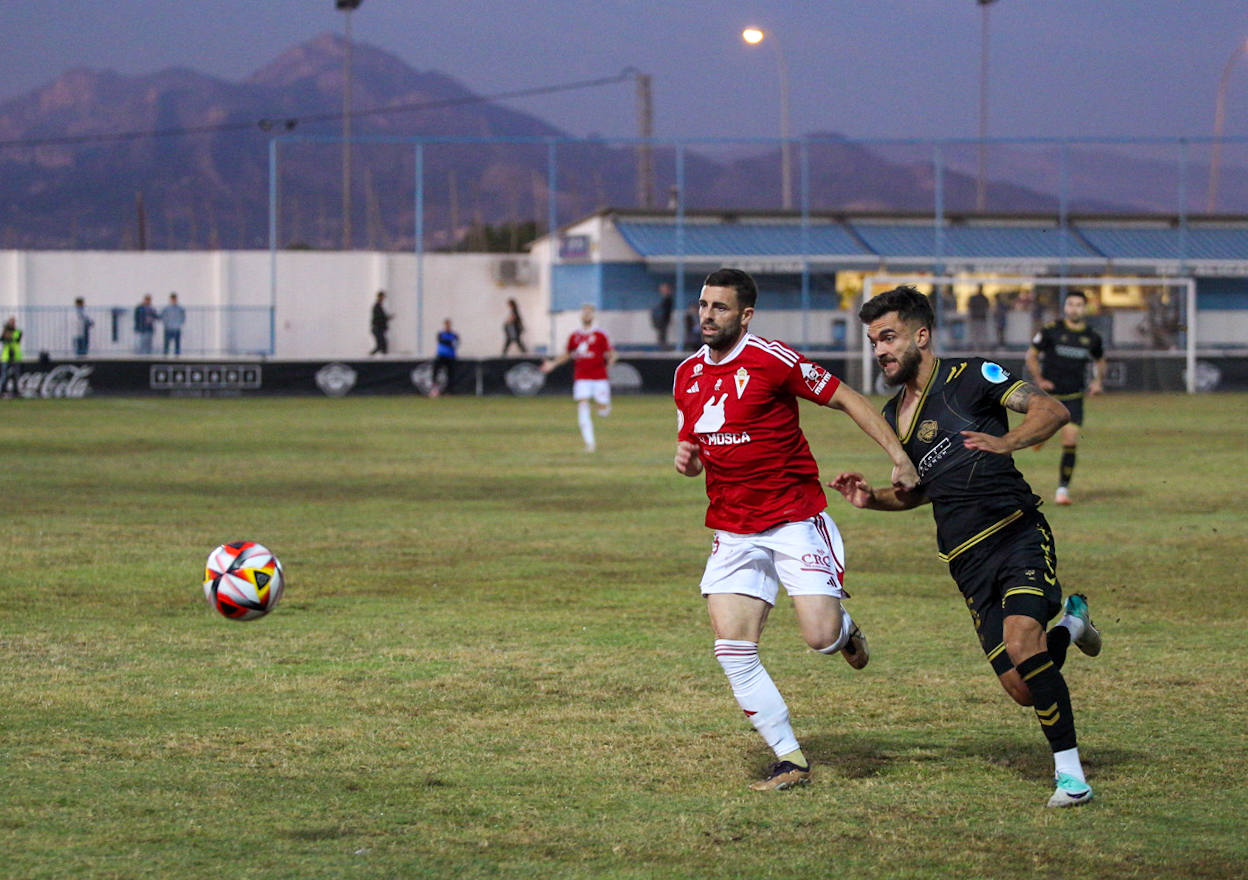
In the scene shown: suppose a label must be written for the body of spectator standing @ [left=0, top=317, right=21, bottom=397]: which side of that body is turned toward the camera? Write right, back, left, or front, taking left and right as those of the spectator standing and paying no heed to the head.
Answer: front

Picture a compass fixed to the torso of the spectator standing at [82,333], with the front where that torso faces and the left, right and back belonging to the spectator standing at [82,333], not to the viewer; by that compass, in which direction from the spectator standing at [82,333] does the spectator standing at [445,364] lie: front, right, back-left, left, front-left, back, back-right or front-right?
front-left

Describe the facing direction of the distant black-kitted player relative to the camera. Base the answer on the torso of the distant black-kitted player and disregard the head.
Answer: toward the camera

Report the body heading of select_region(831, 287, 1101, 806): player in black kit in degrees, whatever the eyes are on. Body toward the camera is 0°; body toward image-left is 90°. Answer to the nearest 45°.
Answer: approximately 45°

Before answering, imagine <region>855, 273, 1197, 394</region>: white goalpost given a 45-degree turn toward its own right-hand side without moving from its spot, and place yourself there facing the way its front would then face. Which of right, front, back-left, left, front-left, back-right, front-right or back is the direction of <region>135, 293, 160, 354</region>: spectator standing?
front-right

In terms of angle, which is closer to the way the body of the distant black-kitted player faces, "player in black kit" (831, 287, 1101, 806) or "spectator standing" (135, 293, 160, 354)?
the player in black kit

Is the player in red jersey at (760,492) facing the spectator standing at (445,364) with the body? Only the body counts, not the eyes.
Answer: no

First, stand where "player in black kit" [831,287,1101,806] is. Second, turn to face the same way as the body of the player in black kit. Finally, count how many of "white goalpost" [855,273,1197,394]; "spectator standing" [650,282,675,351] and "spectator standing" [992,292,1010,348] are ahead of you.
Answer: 0

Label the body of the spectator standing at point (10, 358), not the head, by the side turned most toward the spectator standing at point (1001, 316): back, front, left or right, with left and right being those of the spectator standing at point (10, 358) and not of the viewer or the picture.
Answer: left

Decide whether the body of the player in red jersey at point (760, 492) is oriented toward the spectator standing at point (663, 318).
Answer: no

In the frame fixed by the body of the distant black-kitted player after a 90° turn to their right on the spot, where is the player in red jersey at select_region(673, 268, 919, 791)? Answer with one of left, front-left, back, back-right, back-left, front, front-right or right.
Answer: left

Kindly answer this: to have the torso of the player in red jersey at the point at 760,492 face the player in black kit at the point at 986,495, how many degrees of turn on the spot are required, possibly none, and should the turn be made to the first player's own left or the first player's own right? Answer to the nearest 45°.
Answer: approximately 135° to the first player's own left

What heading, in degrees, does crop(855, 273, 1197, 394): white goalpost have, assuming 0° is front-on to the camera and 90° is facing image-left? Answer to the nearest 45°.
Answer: approximately 0°

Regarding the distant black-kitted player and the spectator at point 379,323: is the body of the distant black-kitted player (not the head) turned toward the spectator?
no

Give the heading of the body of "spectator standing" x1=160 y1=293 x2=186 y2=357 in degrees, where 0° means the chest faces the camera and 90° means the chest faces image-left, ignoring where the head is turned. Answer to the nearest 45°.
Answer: approximately 0°

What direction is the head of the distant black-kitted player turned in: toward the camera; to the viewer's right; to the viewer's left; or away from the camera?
toward the camera
